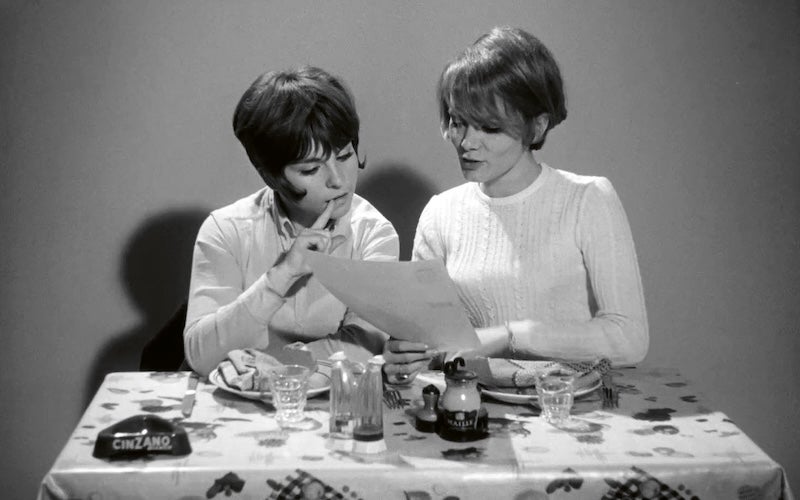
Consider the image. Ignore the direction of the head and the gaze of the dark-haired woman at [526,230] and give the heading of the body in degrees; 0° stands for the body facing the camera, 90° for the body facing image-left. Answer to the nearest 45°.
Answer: approximately 45°

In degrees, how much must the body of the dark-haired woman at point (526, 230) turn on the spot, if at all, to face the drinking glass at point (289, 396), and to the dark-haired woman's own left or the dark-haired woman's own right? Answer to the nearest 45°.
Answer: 0° — they already face it

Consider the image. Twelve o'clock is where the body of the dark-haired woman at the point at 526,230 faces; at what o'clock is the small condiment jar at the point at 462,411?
The small condiment jar is roughly at 11 o'clock from the dark-haired woman.

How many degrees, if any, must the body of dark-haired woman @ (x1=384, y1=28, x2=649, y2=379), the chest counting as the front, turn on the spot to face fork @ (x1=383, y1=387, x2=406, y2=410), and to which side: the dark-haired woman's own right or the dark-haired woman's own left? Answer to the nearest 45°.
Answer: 0° — they already face it

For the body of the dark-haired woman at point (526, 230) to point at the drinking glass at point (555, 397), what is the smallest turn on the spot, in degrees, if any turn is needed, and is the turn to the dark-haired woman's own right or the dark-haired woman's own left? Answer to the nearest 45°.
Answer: approximately 45° to the dark-haired woman's own left
